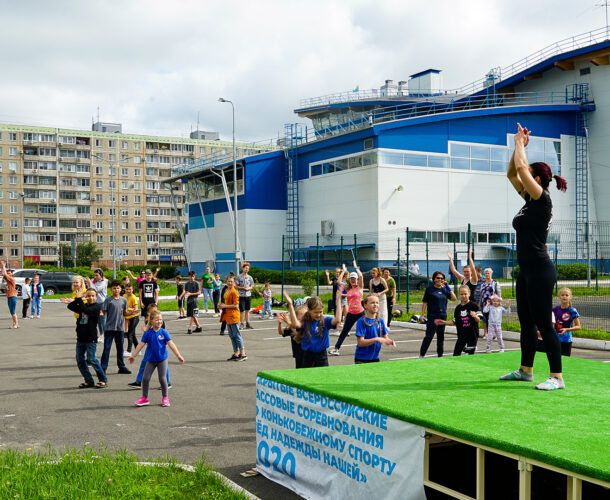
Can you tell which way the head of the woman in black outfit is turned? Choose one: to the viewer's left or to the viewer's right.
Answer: to the viewer's left

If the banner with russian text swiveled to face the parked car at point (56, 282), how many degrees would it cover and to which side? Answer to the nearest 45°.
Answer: approximately 90° to its right

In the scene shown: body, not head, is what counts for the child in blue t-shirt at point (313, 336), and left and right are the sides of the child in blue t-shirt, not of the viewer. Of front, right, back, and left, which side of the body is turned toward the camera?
front

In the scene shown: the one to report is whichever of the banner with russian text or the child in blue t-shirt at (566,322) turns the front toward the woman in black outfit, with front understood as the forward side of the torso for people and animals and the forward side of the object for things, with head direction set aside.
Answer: the child in blue t-shirt

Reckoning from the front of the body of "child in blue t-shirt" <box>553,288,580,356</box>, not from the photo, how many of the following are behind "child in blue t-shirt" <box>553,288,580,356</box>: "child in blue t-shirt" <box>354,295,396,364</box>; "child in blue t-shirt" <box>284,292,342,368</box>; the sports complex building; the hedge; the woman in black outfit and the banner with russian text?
2

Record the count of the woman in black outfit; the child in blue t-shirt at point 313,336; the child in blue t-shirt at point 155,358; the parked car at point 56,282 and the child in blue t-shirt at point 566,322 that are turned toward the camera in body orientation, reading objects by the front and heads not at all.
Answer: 3

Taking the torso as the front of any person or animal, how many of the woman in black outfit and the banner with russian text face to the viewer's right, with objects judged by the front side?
0

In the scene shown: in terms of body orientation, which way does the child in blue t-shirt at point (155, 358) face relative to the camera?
toward the camera

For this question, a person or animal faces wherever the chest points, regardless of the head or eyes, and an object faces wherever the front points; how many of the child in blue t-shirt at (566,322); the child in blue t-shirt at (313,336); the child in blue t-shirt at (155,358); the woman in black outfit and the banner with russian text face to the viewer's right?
0

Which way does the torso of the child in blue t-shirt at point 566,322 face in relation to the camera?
toward the camera

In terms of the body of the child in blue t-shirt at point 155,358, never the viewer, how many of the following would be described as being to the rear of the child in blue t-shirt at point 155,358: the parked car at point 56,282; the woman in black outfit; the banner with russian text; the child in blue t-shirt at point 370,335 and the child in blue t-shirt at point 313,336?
1

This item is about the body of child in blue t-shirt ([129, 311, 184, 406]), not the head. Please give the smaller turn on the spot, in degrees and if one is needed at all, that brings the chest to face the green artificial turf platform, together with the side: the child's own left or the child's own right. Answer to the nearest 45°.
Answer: approximately 45° to the child's own left

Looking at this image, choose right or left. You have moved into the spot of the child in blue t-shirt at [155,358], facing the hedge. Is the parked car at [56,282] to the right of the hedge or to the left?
left

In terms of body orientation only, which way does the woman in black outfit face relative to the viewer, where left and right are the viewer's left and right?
facing to the left of the viewer
